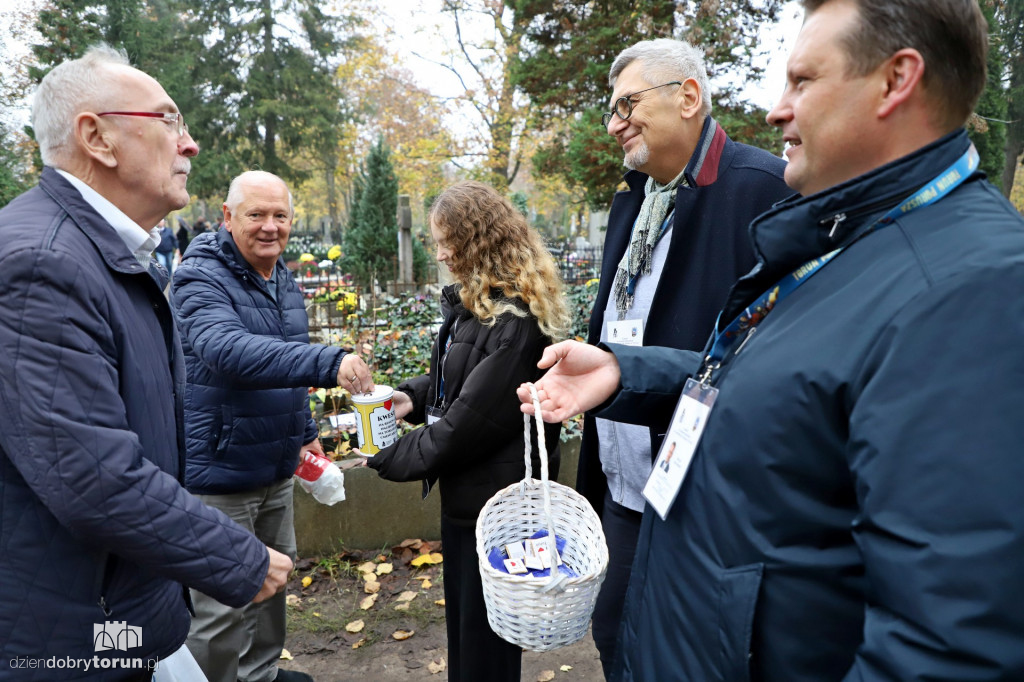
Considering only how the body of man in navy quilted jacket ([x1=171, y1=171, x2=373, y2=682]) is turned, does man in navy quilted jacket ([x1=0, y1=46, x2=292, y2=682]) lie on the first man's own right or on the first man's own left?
on the first man's own right

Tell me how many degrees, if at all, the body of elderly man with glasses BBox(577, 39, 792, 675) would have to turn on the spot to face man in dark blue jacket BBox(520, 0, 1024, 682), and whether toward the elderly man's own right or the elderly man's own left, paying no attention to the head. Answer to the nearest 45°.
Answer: approximately 45° to the elderly man's own left

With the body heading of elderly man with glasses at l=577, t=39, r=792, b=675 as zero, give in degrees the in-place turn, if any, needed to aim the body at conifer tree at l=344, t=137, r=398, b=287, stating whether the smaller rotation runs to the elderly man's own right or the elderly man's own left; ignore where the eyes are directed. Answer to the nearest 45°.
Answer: approximately 90° to the elderly man's own right

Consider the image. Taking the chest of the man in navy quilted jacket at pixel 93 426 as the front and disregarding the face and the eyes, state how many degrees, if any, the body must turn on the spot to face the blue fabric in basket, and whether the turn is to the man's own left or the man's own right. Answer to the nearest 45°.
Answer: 0° — they already face it

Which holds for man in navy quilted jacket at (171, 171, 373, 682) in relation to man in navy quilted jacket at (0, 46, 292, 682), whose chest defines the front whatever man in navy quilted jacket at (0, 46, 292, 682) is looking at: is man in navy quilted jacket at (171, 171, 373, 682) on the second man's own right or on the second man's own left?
on the second man's own left

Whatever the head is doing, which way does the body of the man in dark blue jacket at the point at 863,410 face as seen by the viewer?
to the viewer's left

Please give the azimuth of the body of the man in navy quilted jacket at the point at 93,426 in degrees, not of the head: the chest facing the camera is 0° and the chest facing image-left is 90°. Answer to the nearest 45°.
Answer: approximately 270°

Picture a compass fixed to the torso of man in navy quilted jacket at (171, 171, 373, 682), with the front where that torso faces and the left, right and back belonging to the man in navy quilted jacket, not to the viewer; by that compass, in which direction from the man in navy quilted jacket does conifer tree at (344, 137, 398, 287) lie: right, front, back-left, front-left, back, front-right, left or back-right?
back-left

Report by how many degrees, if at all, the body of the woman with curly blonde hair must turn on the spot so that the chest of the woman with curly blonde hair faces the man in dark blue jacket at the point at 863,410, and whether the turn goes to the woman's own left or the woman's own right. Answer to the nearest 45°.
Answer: approximately 90° to the woman's own left

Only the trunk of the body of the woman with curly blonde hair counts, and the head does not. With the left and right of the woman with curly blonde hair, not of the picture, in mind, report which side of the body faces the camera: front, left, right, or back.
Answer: left
